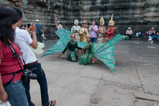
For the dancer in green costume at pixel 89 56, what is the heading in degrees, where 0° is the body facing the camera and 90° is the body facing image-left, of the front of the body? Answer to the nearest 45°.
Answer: approximately 45°

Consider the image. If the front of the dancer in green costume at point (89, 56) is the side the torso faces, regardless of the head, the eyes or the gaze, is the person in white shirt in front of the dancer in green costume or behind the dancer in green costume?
in front

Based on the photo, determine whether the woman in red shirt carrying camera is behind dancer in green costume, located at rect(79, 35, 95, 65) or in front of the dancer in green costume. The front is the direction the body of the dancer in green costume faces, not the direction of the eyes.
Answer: in front

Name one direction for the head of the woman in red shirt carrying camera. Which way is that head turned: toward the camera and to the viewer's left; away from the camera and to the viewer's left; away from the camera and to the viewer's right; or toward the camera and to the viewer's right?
away from the camera and to the viewer's right
